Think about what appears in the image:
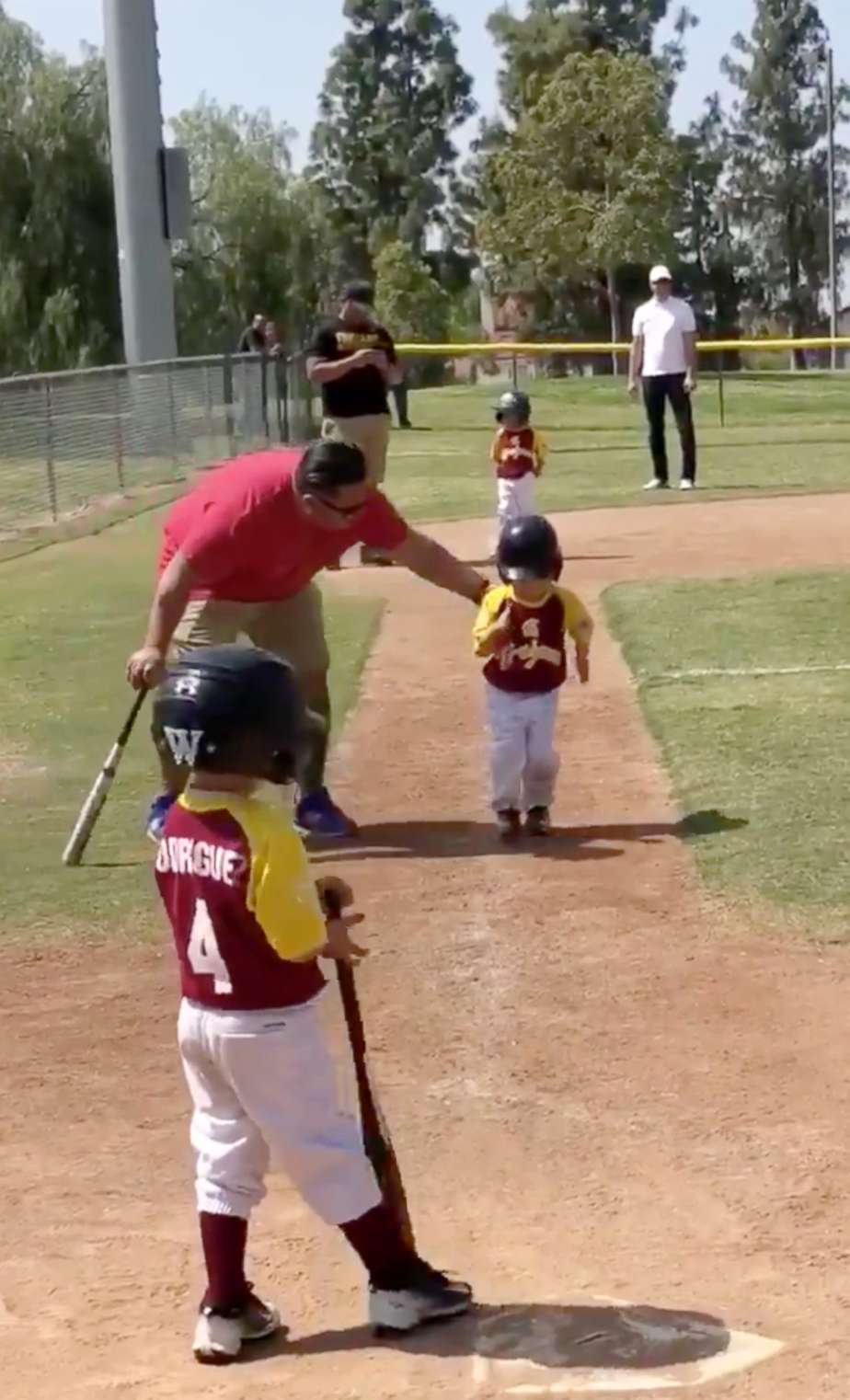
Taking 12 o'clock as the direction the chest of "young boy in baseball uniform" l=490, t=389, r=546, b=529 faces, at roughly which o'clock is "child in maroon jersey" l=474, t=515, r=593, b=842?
The child in maroon jersey is roughly at 12 o'clock from the young boy in baseball uniform.

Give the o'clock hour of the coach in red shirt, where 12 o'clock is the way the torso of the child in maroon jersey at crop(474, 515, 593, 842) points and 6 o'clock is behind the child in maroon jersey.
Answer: The coach in red shirt is roughly at 2 o'clock from the child in maroon jersey.

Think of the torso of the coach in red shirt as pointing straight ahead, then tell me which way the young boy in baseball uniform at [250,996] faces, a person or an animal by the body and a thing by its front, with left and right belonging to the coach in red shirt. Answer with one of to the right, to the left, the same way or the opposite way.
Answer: to the left

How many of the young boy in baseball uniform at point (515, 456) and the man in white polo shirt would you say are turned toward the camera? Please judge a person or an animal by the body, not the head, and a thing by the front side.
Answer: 2

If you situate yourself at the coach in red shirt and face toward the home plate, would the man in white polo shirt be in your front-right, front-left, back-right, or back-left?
back-left

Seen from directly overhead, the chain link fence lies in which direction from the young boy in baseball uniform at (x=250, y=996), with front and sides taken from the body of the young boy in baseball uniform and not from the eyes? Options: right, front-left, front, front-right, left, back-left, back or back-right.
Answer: front-left

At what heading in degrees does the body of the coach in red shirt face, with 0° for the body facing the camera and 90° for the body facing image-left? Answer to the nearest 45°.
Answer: approximately 315°
